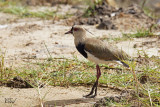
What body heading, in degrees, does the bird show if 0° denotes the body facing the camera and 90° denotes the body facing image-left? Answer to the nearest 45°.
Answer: approximately 90°
